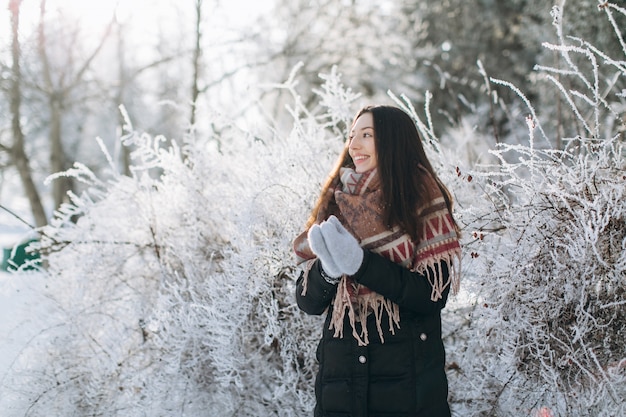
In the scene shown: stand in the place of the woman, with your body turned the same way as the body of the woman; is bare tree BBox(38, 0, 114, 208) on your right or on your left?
on your right

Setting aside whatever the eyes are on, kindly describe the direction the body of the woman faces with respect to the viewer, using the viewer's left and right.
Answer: facing the viewer and to the left of the viewer

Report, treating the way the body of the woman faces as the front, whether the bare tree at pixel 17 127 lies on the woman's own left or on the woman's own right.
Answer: on the woman's own right

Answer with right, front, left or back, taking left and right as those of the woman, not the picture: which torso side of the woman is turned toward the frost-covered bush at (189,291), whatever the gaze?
right

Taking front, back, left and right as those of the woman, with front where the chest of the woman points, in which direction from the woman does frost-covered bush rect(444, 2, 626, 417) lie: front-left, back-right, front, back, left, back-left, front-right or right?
back
